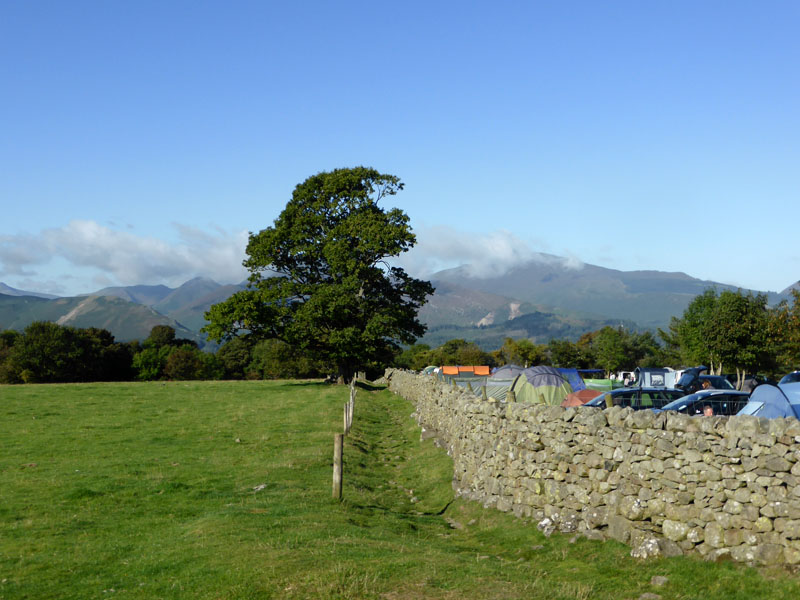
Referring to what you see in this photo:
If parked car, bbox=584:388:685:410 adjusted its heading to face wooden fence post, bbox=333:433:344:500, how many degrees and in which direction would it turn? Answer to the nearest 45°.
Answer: approximately 45° to its left

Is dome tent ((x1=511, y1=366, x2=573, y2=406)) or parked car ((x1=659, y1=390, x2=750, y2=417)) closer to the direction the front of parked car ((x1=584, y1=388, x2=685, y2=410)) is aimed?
the dome tent

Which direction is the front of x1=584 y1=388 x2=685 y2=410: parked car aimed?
to the viewer's left

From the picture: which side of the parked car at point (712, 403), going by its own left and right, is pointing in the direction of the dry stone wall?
left

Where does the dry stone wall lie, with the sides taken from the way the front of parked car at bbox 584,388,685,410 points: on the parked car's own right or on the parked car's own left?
on the parked car's own left

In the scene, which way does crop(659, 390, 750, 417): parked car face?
to the viewer's left

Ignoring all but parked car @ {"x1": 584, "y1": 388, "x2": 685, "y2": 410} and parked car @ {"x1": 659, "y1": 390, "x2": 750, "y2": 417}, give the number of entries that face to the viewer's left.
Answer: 2
